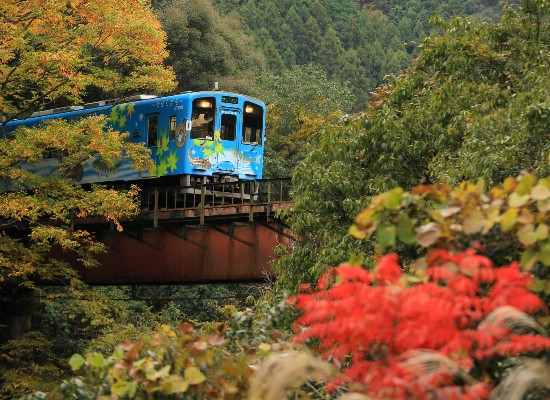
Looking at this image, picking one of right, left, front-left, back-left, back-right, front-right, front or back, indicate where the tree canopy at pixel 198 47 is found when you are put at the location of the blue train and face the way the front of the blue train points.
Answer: back-left

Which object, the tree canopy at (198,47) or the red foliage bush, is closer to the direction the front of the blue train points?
the red foliage bush

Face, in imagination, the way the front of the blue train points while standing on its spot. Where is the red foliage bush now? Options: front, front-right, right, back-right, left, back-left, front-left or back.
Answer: front-right

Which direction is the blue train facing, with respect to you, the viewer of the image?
facing the viewer and to the right of the viewer
